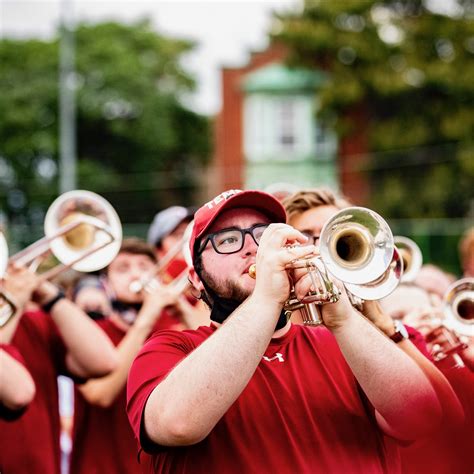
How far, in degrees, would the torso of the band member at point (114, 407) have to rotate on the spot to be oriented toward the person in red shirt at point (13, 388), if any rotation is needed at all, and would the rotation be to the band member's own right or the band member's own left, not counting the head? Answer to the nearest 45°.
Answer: approximately 90° to the band member's own right

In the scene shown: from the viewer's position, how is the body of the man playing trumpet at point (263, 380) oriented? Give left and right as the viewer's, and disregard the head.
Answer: facing the viewer and to the right of the viewer

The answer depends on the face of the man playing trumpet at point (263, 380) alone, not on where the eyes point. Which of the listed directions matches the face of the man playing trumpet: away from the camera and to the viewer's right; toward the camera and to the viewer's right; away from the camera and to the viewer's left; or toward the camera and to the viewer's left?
toward the camera and to the viewer's right

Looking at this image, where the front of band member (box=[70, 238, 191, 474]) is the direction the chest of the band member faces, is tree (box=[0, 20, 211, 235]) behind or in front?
behind

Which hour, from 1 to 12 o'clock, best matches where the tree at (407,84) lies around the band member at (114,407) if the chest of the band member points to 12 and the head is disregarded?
The tree is roughly at 8 o'clock from the band member.

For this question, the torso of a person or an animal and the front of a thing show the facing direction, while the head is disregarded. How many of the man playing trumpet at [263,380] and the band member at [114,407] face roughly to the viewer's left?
0

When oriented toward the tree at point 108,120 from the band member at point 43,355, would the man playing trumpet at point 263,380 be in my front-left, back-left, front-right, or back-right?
back-right

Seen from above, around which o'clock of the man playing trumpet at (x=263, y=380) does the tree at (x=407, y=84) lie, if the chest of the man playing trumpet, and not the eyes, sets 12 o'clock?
The tree is roughly at 6 o'clock from the man playing trumpet.

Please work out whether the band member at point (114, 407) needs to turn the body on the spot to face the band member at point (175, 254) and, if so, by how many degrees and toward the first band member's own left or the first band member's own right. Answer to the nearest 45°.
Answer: approximately 135° to the first band member's own left
